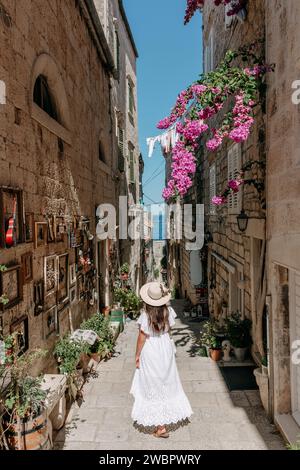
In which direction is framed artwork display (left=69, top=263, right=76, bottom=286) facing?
to the viewer's right

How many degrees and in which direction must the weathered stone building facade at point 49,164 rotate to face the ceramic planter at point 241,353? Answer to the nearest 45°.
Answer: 0° — it already faces it

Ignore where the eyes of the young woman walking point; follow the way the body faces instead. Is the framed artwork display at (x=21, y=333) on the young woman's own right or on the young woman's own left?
on the young woman's own left

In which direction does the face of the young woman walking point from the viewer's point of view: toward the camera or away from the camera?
away from the camera

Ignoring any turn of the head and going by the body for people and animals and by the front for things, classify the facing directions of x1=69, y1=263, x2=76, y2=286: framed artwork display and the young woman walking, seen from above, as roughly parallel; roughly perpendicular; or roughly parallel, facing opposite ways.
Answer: roughly perpendicular

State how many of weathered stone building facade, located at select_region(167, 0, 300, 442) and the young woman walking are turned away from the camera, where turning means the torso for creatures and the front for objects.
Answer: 1

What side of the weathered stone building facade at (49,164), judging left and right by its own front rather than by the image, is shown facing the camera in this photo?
right

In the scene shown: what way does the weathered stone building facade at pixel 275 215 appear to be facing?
to the viewer's left

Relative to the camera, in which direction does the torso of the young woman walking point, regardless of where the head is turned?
away from the camera

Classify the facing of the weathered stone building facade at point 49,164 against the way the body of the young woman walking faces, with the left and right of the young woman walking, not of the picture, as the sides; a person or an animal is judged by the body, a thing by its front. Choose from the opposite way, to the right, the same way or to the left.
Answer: to the right

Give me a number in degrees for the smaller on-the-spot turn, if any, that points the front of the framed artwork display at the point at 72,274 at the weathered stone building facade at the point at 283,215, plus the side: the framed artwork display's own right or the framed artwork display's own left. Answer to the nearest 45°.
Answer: approximately 45° to the framed artwork display's own right

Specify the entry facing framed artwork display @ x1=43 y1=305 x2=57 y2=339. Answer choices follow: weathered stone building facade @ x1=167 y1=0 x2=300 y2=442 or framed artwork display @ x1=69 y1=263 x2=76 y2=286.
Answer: the weathered stone building facade

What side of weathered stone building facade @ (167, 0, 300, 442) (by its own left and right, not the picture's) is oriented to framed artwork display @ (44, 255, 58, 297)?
front

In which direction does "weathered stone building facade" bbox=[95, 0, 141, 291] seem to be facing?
to the viewer's right

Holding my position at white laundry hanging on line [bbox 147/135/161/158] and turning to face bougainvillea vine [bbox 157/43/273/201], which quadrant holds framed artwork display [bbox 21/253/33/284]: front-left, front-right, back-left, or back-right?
front-right

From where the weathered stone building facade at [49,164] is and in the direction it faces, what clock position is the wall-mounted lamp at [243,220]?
The wall-mounted lamp is roughly at 12 o'clock from the weathered stone building facade.

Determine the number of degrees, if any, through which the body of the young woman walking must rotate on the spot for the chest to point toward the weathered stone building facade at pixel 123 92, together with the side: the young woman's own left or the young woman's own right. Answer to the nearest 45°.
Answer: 0° — they already face it
